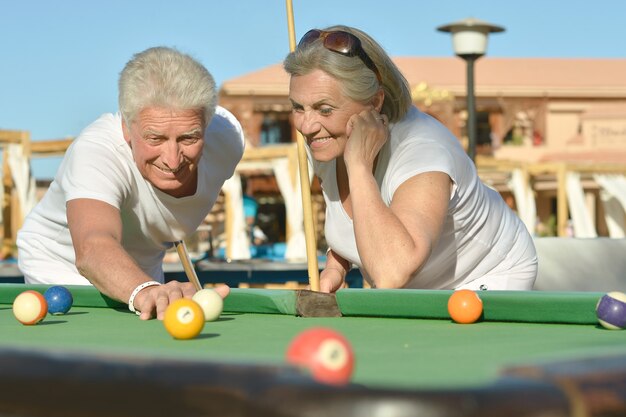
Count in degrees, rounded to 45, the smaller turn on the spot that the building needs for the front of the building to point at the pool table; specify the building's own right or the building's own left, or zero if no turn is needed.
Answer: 0° — it already faces it

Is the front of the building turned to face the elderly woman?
yes

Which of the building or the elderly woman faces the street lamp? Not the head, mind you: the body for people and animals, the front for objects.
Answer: the building

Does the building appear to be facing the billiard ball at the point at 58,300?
yes

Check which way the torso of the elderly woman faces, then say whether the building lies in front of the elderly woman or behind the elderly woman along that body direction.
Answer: behind

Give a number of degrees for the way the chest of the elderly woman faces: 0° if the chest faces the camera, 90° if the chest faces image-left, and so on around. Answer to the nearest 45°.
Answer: approximately 45°

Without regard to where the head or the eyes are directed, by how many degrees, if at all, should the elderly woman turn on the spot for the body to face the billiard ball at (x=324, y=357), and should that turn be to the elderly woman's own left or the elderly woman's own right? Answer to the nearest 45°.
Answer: approximately 45° to the elderly woman's own left

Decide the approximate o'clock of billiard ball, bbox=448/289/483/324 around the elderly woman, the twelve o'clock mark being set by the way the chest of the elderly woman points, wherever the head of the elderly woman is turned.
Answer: The billiard ball is roughly at 10 o'clock from the elderly woman.

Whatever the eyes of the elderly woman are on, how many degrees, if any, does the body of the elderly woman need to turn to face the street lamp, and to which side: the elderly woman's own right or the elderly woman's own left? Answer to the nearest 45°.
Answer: approximately 135° to the elderly woman's own right
